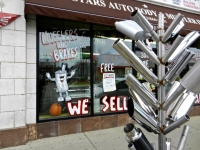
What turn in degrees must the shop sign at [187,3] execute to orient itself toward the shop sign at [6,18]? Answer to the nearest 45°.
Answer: approximately 90° to its right

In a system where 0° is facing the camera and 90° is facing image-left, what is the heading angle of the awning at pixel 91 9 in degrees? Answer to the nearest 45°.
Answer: approximately 315°

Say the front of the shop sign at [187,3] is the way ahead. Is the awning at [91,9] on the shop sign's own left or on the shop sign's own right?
on the shop sign's own right

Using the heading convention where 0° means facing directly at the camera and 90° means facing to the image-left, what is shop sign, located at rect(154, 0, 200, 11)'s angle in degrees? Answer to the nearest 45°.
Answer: approximately 315°

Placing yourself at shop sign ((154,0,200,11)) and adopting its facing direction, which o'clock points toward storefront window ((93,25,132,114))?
The storefront window is roughly at 3 o'clock from the shop sign.
